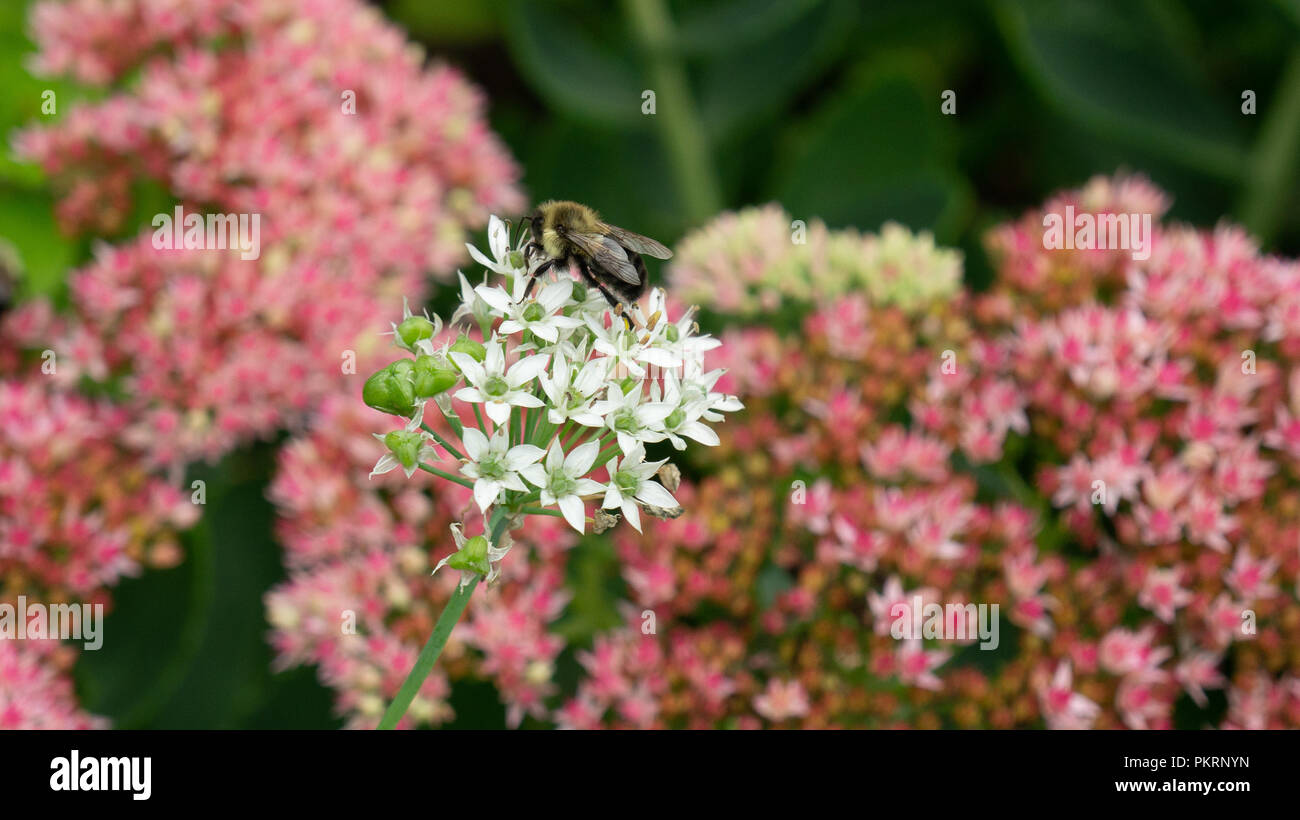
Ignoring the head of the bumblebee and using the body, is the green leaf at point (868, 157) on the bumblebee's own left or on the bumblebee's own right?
on the bumblebee's own right

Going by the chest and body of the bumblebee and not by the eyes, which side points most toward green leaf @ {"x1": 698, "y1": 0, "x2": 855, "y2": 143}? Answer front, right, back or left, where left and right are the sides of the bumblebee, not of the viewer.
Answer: right

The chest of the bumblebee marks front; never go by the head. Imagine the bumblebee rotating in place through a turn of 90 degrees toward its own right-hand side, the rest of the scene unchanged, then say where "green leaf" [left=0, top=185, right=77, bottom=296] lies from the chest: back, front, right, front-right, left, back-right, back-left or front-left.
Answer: front-left

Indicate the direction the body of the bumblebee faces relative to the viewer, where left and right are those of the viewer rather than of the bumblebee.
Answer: facing to the left of the viewer
